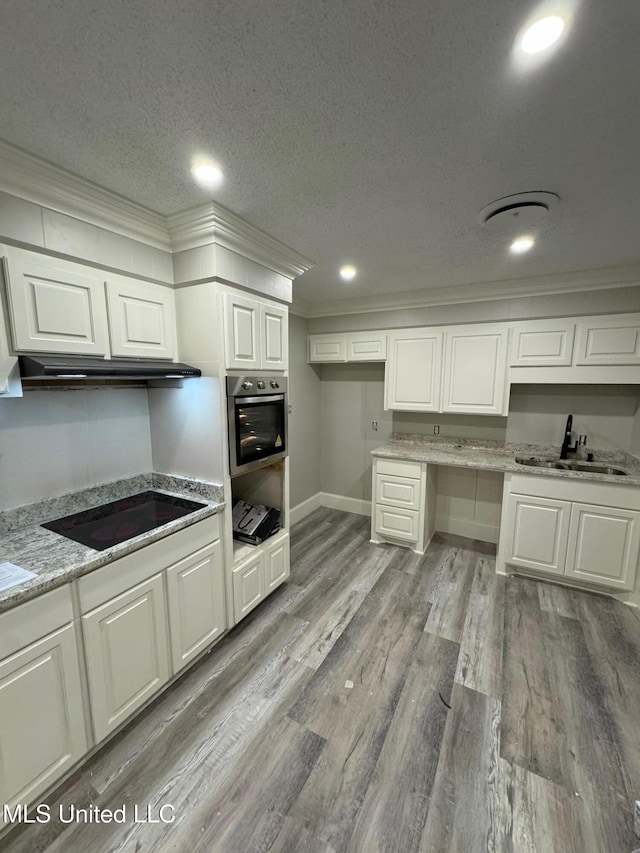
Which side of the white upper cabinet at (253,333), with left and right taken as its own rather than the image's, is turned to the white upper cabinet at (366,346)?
left

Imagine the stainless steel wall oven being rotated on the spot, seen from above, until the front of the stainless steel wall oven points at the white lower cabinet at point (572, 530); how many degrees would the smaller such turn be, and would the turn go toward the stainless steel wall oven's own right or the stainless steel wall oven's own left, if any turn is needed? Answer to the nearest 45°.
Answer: approximately 45° to the stainless steel wall oven's own left

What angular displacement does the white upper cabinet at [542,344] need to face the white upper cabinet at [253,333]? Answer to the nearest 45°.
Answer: approximately 45° to its right

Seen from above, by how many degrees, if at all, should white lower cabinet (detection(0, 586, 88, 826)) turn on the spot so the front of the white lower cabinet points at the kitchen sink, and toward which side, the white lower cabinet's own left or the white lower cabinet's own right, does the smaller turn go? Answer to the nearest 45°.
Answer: approximately 45° to the white lower cabinet's own left

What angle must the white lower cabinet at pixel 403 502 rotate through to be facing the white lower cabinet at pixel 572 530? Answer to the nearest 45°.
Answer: approximately 90° to its left

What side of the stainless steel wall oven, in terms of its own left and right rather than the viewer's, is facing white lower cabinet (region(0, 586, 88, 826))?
right

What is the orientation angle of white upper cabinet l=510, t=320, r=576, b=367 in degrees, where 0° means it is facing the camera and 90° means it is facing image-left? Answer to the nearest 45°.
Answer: approximately 0°

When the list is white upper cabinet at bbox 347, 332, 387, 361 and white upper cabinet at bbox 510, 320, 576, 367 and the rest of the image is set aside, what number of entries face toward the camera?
2
